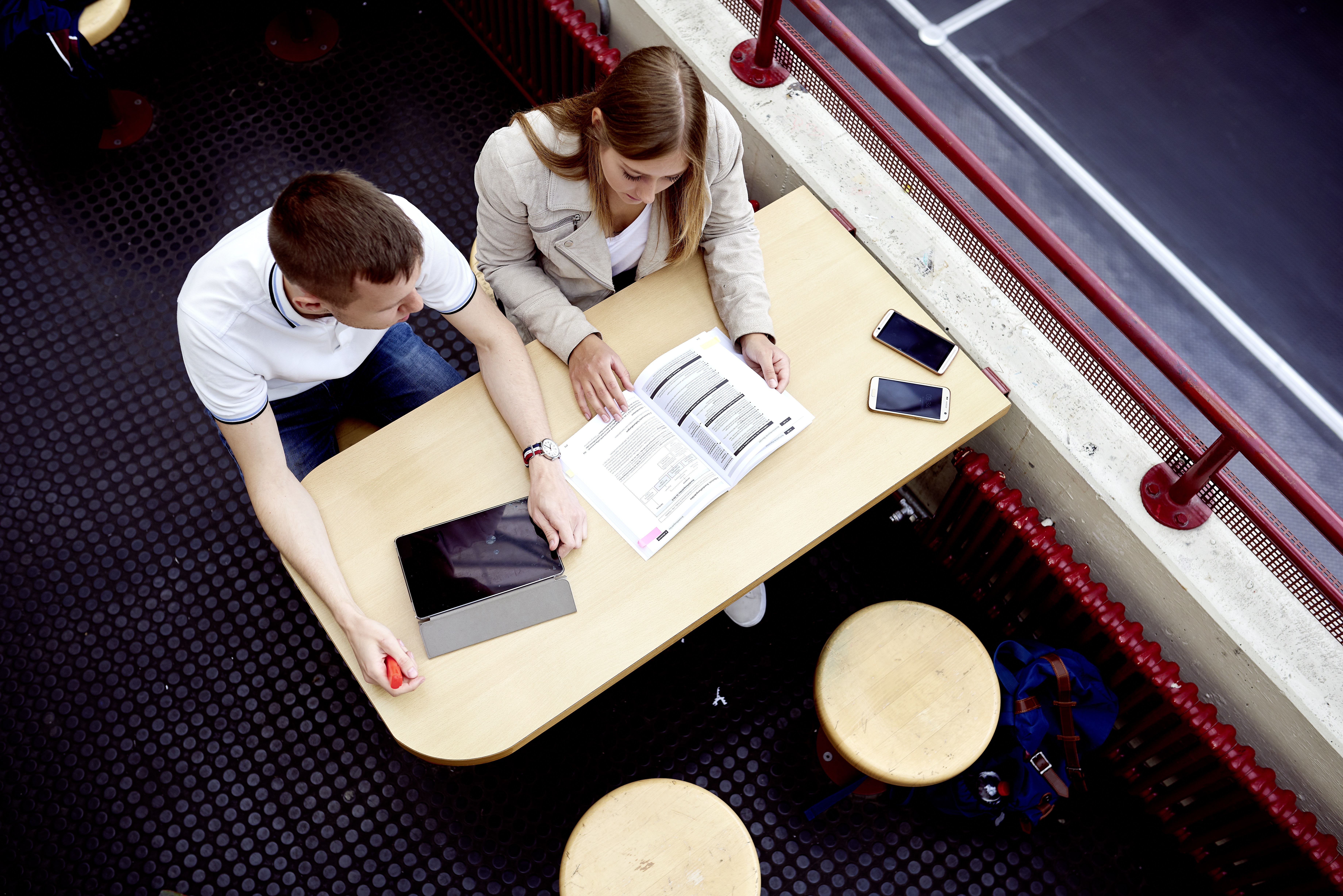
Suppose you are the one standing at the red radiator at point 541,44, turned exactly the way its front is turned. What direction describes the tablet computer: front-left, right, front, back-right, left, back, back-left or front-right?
front-left

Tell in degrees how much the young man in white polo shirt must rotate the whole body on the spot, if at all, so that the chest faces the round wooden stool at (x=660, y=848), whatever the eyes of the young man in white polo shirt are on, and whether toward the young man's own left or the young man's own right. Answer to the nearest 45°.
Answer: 0° — they already face it

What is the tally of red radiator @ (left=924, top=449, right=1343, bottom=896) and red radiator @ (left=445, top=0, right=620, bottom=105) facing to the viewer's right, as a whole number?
0

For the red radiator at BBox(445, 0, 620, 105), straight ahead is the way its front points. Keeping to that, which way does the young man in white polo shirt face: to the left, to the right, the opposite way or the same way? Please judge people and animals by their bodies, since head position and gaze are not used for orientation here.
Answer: to the left

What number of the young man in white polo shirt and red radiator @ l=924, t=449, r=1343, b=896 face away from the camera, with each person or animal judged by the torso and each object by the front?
0

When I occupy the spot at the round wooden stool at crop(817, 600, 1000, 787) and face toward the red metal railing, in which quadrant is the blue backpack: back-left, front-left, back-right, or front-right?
front-right

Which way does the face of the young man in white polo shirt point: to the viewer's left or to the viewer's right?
to the viewer's right

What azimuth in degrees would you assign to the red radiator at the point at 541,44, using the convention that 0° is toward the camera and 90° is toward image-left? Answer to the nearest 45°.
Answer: approximately 45°

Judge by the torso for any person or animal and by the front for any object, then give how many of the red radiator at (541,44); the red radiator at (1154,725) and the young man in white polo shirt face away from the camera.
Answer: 0

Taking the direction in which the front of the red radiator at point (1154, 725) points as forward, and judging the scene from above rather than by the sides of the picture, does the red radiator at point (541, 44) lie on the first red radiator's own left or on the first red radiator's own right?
on the first red radiator's own right

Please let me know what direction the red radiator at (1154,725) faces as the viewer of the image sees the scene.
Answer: facing the viewer and to the left of the viewer

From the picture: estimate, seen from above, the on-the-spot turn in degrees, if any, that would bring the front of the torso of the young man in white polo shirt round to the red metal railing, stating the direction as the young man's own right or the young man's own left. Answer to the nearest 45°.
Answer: approximately 45° to the young man's own left
